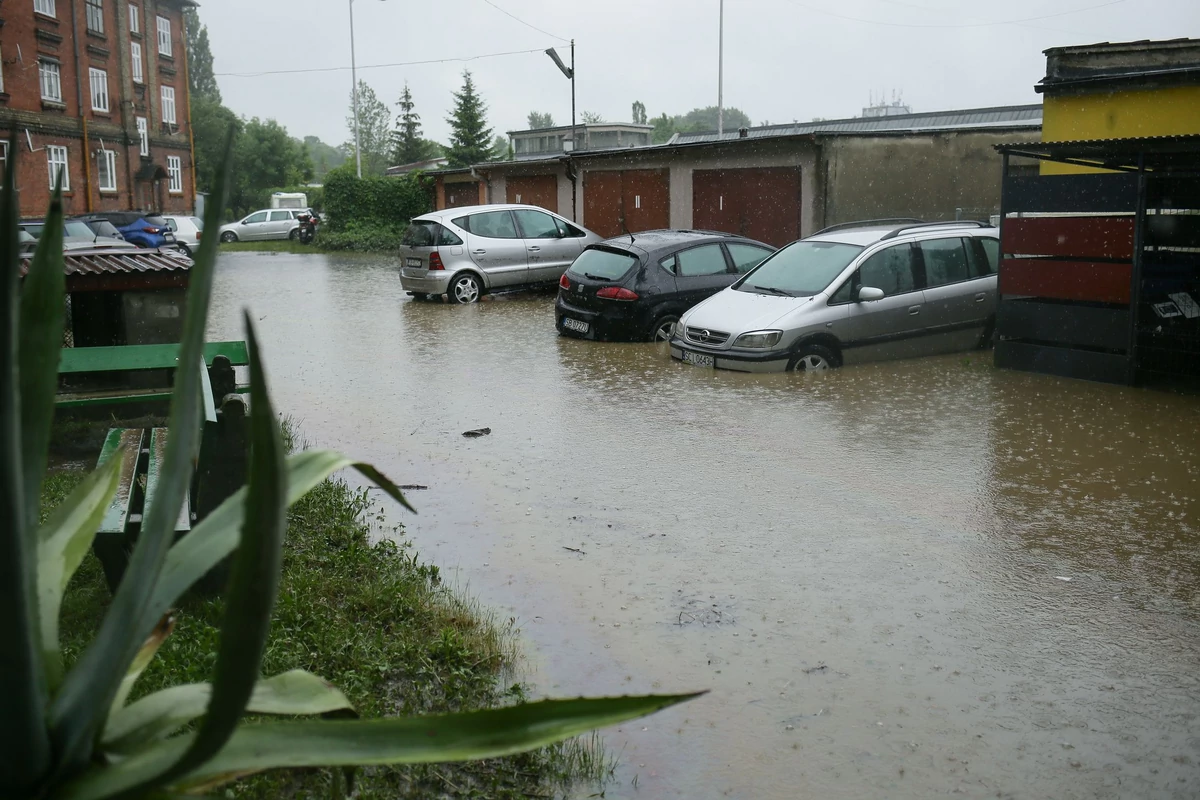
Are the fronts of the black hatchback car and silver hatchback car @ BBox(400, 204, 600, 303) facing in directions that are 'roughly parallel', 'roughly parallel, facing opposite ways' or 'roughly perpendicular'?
roughly parallel

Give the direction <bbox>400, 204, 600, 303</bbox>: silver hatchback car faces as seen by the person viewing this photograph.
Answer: facing away from the viewer and to the right of the viewer

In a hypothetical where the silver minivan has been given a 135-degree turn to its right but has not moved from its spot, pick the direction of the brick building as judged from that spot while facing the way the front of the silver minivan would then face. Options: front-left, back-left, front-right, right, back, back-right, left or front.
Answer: front-left

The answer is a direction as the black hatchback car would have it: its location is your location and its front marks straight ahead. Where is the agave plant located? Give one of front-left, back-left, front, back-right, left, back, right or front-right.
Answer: back-right

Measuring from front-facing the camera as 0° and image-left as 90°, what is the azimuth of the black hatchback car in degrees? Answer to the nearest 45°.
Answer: approximately 225°

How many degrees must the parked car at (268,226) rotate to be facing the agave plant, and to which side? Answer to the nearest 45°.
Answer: approximately 90° to its left

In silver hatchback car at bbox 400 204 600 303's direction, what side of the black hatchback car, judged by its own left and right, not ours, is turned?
left

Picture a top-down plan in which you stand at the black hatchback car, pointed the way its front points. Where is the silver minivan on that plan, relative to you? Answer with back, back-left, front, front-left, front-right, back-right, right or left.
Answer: right

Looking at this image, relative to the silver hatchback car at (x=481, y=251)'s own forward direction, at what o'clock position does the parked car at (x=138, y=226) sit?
The parked car is roughly at 9 o'clock from the silver hatchback car.

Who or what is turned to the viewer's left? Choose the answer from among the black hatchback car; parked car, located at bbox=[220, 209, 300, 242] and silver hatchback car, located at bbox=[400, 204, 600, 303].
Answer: the parked car

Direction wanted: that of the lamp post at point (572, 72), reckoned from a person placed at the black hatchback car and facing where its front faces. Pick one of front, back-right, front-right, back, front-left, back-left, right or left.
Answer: front-left

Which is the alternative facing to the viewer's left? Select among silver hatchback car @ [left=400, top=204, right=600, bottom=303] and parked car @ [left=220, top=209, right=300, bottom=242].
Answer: the parked car

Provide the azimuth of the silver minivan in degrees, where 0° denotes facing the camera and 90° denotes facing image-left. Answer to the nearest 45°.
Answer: approximately 45°

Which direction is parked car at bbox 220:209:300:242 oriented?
to the viewer's left

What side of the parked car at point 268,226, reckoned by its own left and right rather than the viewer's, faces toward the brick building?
front
